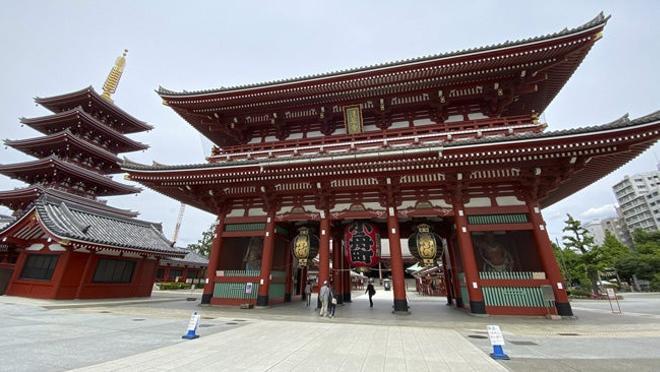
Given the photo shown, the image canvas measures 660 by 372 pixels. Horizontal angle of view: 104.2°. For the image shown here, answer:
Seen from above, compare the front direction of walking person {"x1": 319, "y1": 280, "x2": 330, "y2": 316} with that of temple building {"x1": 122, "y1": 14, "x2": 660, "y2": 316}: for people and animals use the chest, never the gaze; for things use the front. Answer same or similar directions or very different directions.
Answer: very different directions

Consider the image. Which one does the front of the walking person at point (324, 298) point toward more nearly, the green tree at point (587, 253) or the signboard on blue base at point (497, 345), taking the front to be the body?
the green tree

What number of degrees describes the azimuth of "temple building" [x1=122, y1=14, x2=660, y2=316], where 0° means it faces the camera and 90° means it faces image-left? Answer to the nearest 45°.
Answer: approximately 0°

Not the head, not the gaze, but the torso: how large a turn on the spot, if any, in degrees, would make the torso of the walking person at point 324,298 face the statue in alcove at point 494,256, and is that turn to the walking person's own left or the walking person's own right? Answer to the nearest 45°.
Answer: approximately 90° to the walking person's own right

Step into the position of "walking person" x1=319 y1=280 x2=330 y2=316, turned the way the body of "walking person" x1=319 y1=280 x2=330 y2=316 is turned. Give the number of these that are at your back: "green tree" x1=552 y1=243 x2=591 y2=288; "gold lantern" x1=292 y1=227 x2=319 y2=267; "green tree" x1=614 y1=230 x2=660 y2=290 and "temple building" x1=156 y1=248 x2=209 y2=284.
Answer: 0

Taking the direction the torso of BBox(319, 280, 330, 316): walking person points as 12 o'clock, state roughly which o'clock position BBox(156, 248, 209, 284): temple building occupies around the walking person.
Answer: The temple building is roughly at 11 o'clock from the walking person.

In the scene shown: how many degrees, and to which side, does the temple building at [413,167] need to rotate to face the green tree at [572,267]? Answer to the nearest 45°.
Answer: approximately 135° to its left

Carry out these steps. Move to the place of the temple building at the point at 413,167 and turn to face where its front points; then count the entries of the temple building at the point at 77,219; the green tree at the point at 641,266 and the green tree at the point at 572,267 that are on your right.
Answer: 1

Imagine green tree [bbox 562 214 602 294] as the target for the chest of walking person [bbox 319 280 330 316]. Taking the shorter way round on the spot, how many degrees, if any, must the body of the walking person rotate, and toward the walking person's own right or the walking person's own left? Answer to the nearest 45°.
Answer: approximately 45° to the walking person's own right

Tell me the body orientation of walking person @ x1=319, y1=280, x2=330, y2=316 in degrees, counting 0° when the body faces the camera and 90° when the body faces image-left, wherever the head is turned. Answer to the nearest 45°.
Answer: approximately 180°

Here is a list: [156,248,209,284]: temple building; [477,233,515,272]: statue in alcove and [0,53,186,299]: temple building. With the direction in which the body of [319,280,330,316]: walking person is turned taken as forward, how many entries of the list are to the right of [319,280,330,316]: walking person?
1

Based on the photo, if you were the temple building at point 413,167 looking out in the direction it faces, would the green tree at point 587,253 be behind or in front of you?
behind
